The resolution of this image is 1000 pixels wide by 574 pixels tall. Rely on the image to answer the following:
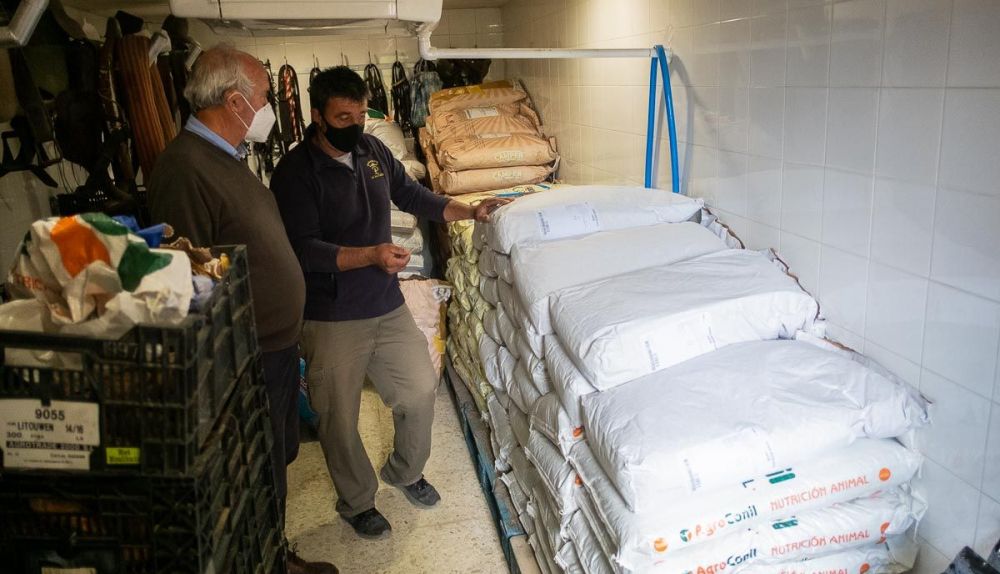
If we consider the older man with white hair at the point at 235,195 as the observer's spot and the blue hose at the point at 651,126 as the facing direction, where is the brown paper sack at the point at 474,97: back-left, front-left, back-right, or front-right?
front-left

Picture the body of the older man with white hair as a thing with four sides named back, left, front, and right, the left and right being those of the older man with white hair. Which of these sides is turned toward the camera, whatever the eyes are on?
right

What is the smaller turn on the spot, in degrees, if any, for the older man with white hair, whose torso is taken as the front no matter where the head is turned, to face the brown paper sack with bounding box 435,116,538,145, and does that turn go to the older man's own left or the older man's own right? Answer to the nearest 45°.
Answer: approximately 45° to the older man's own left

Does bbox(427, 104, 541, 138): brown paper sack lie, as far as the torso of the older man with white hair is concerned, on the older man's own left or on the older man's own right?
on the older man's own left

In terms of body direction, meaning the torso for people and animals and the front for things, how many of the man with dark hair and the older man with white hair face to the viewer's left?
0

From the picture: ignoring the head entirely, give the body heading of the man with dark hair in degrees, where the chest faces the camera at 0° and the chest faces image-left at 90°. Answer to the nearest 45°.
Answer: approximately 315°

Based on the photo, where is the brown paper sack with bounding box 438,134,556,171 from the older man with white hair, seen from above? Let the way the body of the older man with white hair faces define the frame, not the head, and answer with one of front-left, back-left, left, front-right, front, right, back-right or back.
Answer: front-left

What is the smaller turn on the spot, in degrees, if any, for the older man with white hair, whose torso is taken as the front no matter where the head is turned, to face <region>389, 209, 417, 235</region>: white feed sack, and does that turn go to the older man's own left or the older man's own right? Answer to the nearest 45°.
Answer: approximately 45° to the older man's own left

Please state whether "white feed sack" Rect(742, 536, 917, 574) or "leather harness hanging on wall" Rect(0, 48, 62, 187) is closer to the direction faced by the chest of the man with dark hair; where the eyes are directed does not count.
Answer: the white feed sack

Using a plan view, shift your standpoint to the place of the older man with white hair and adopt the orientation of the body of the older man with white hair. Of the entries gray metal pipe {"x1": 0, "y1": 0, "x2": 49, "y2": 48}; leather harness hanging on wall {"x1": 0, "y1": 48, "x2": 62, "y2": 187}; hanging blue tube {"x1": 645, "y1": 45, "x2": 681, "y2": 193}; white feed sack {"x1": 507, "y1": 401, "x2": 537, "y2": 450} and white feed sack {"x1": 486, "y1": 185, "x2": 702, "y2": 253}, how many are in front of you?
3

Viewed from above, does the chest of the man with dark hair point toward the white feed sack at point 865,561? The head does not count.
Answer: yes

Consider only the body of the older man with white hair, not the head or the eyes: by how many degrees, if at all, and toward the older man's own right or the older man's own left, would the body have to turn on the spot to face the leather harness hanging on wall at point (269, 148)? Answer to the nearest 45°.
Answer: approximately 90° to the older man's own left

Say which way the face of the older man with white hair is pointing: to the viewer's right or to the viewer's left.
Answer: to the viewer's right
